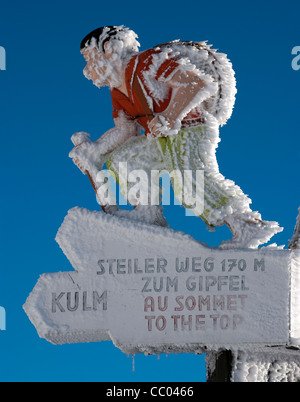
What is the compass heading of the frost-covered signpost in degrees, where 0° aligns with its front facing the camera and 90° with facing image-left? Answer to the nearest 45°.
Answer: approximately 0°

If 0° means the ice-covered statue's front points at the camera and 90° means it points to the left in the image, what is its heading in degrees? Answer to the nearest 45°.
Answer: approximately 90°
